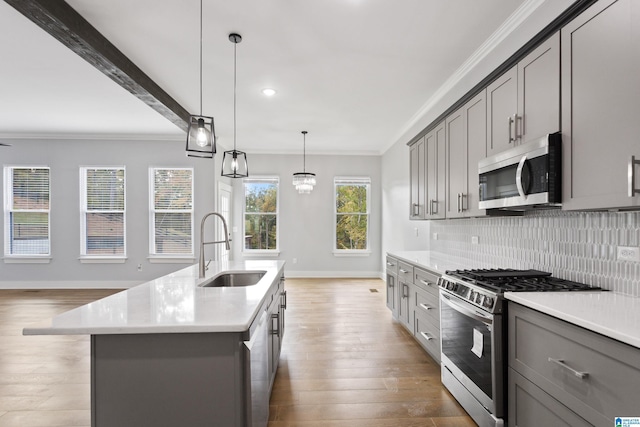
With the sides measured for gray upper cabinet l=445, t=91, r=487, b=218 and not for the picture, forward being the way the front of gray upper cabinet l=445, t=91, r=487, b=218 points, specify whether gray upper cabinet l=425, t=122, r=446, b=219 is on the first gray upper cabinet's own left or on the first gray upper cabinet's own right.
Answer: on the first gray upper cabinet's own right

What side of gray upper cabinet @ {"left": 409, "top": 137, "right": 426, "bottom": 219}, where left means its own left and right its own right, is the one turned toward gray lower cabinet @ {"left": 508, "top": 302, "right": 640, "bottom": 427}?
left

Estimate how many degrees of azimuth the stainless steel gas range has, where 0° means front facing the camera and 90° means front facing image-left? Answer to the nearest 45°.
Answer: approximately 45°

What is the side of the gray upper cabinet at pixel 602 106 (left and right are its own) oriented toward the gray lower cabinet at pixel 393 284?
right

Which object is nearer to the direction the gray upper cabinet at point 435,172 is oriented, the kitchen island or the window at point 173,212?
the window

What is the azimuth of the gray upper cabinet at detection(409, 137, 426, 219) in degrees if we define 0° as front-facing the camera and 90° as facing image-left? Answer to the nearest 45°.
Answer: approximately 90°

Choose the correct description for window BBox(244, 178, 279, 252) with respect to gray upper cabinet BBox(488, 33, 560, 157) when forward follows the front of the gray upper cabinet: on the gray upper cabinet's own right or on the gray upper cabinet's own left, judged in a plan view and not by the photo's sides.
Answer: on the gray upper cabinet's own right

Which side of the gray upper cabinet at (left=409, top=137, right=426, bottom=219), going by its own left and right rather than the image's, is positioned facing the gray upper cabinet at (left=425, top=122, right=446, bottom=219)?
left

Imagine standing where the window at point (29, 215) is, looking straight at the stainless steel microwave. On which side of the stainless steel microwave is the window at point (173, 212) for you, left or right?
left

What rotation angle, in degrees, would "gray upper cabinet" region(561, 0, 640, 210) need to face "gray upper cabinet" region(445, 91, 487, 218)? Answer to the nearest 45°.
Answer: approximately 90° to its right

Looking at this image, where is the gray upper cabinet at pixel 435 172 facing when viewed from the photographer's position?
facing to the left of the viewer

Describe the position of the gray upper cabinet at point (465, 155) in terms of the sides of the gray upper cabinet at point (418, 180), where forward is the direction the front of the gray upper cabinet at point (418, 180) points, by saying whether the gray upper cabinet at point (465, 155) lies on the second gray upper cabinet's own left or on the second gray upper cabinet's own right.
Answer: on the second gray upper cabinet's own left

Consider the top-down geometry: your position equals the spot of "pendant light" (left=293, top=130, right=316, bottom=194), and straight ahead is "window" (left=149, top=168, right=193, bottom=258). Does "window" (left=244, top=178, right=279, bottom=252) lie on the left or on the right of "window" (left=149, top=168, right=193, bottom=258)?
right

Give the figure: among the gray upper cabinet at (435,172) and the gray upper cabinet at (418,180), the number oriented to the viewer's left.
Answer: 2
